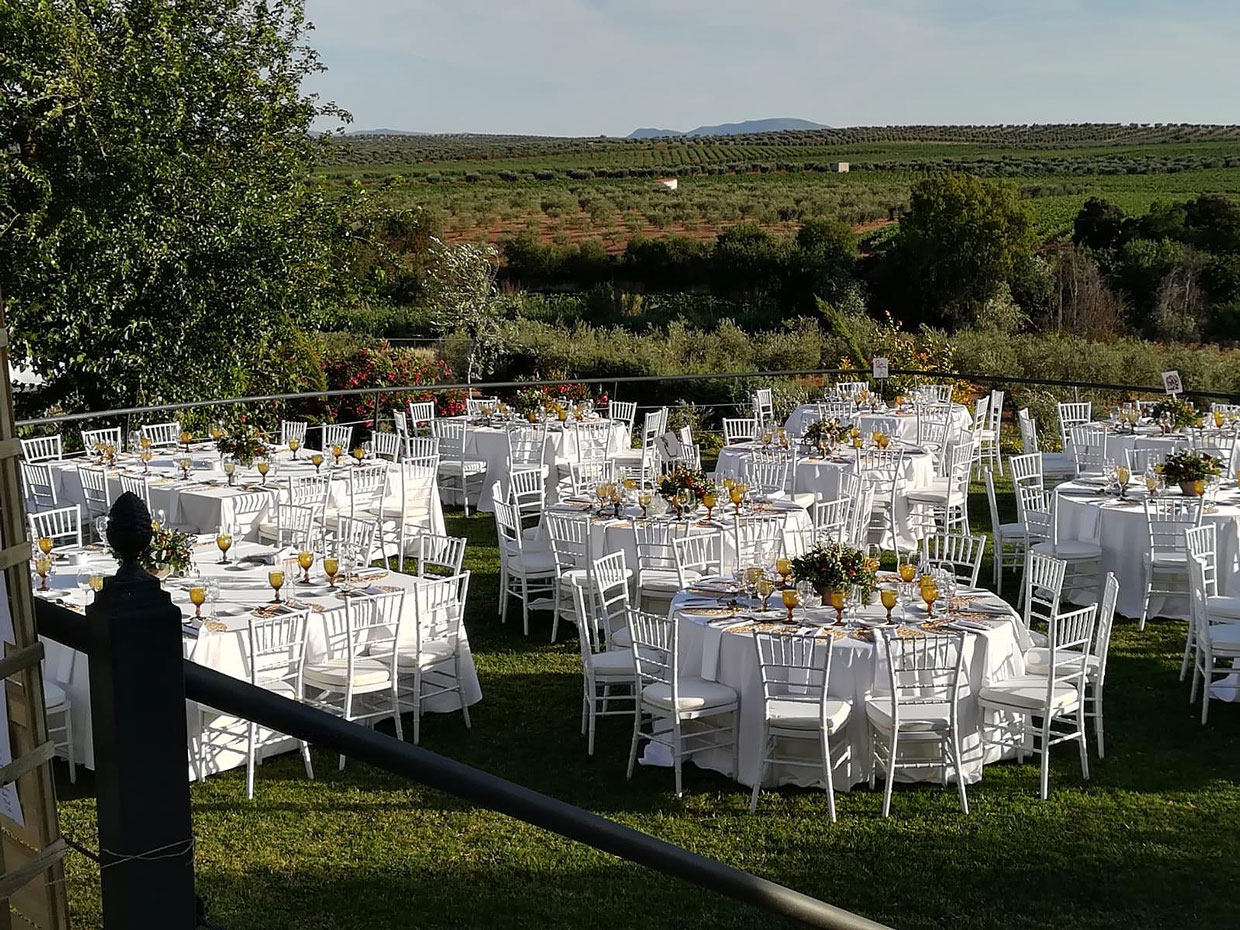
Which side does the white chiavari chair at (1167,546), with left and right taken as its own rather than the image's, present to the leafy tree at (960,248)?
front

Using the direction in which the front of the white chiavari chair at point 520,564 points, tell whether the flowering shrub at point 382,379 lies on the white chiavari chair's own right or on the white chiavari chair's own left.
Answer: on the white chiavari chair's own left

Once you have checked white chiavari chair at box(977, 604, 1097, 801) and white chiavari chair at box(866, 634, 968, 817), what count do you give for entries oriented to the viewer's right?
0

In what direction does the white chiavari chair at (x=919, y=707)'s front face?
away from the camera

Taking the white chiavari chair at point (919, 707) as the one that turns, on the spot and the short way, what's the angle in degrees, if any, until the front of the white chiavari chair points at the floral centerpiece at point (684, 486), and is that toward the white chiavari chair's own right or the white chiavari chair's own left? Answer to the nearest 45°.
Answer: approximately 45° to the white chiavari chair's own left

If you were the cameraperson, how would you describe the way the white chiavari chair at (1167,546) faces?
facing away from the viewer

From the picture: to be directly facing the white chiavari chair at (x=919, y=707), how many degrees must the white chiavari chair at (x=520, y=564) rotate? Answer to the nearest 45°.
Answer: approximately 90° to its right

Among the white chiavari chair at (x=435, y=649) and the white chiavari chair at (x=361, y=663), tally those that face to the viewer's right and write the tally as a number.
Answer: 0

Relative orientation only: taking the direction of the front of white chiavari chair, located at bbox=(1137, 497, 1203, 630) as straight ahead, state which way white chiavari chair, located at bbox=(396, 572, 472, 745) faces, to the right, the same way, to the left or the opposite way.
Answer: to the left

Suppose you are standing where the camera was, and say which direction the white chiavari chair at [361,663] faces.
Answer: facing away from the viewer and to the left of the viewer

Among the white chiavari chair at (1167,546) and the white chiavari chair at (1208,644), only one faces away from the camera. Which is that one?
the white chiavari chair at (1167,546)

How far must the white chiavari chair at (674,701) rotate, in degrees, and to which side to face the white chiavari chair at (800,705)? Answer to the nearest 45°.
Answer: approximately 90° to its right

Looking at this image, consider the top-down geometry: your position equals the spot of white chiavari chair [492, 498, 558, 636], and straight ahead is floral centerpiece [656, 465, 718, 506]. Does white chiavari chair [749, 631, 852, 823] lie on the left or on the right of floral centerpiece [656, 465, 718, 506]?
right

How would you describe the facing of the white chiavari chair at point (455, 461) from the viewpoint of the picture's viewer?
facing away from the viewer and to the right of the viewer

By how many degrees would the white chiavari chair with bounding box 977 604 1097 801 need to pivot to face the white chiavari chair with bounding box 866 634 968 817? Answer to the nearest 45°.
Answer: approximately 90° to its left

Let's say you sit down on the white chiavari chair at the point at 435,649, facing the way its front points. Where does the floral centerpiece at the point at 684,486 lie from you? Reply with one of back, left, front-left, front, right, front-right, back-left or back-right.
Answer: right

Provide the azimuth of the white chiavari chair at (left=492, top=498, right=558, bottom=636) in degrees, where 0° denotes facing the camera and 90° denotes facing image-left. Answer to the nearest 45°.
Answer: approximately 225°
